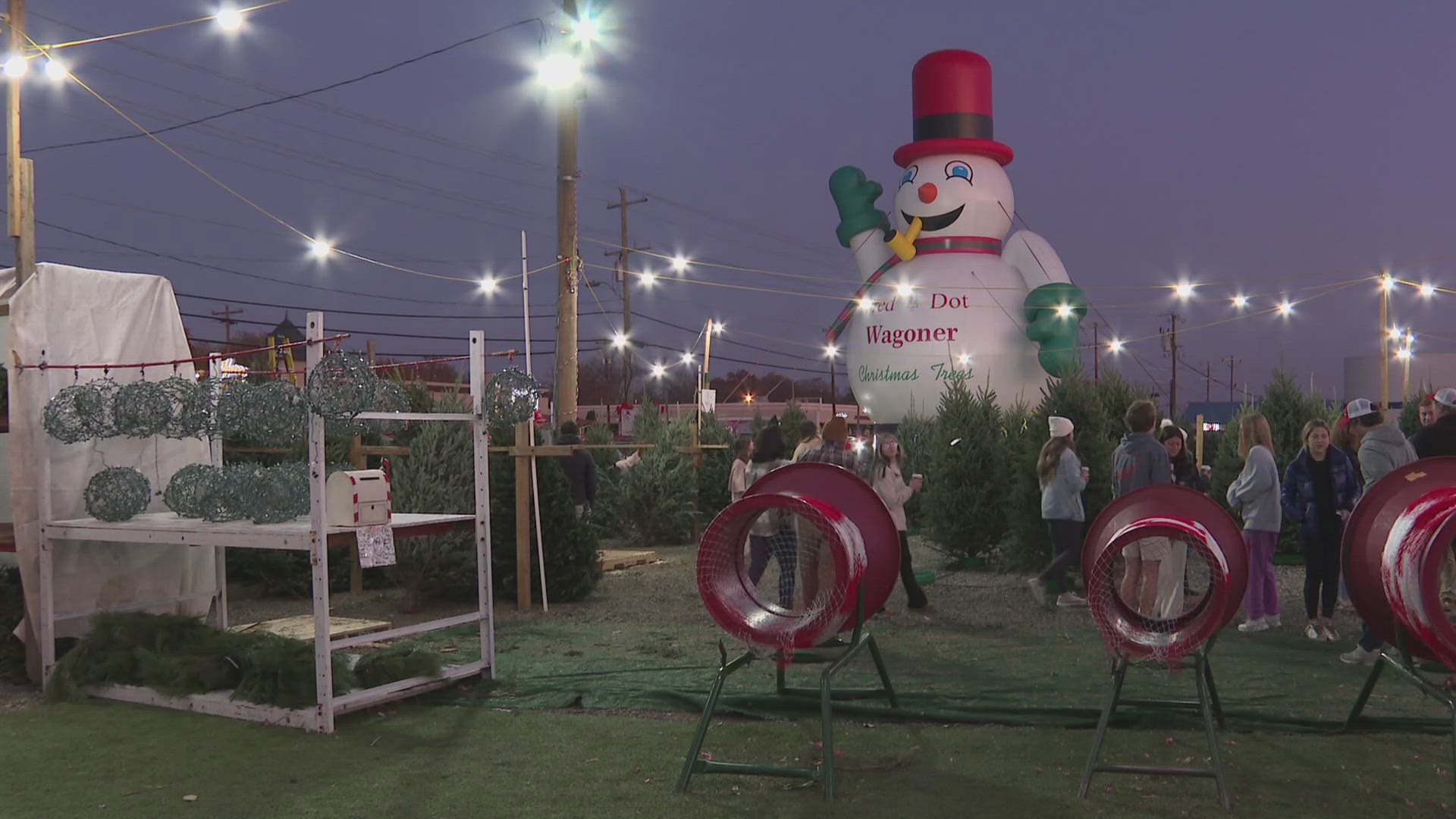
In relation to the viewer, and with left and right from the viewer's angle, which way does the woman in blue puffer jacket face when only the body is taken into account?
facing the viewer

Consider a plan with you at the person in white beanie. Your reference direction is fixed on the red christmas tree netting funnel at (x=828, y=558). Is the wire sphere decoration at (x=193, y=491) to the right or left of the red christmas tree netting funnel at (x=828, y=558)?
right

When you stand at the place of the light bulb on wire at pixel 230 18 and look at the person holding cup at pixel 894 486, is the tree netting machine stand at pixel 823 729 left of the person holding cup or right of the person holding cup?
right

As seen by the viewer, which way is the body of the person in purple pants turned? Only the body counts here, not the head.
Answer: to the viewer's left

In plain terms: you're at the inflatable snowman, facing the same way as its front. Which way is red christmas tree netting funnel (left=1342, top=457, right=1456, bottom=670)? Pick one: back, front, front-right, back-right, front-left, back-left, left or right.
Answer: front-left

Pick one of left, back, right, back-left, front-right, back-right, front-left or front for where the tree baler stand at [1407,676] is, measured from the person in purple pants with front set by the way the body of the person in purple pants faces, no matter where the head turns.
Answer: left

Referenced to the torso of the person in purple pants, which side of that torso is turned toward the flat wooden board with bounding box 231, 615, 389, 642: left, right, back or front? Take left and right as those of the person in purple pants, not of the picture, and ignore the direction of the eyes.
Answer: front

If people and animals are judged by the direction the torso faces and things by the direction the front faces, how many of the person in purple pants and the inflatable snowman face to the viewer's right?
0

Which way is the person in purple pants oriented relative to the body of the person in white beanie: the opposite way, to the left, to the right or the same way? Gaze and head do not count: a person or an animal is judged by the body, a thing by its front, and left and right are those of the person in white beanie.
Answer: the opposite way
